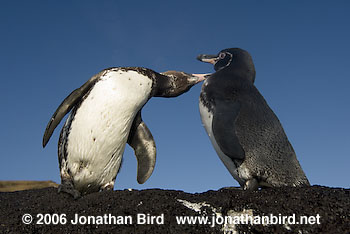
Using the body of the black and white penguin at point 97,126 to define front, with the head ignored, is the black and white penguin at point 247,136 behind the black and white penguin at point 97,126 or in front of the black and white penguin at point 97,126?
in front

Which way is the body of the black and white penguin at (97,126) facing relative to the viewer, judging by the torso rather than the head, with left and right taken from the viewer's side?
facing the viewer and to the right of the viewer
